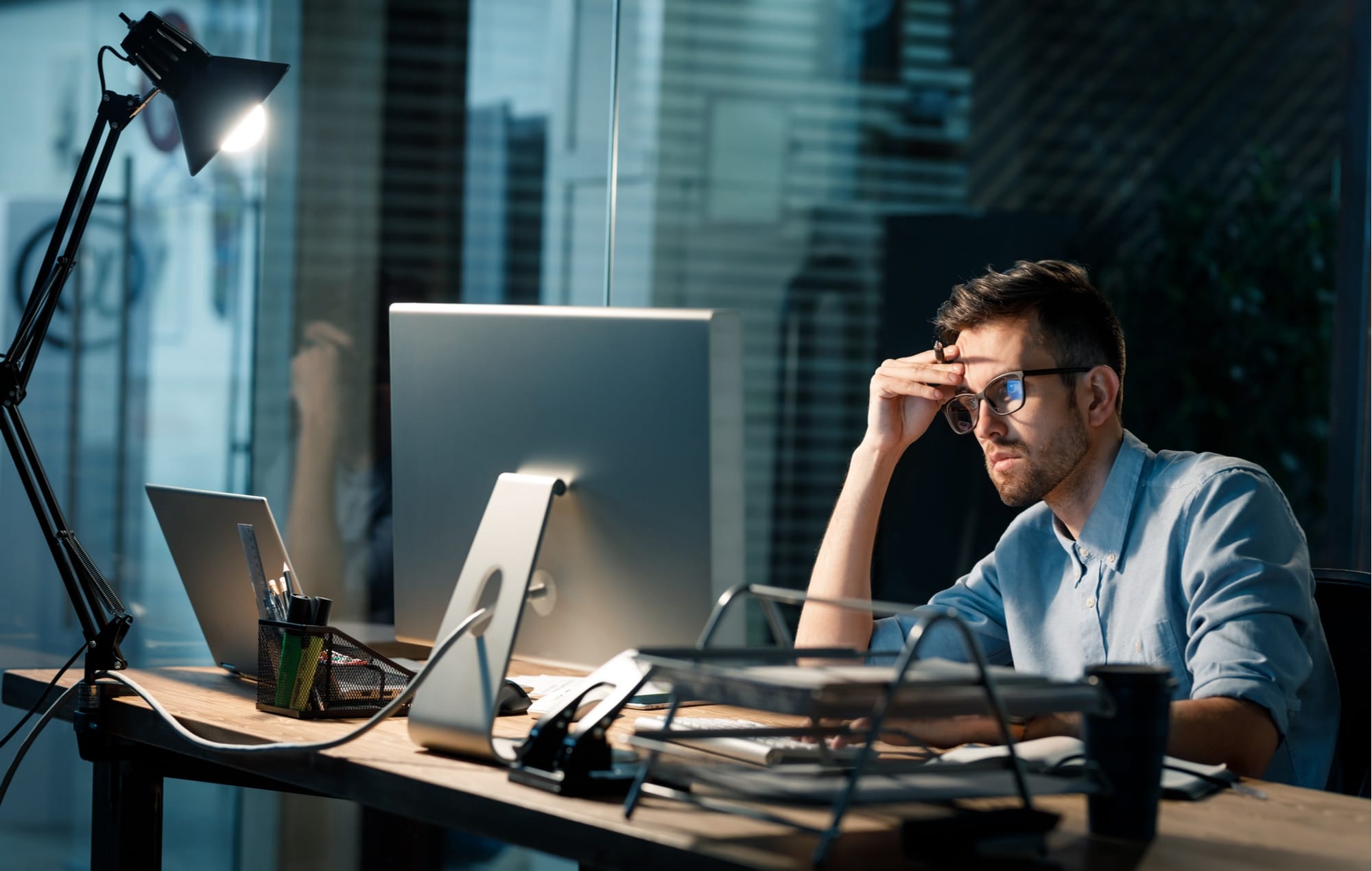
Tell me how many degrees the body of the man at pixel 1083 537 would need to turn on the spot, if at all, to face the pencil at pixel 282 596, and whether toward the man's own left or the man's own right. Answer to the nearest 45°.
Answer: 0° — they already face it

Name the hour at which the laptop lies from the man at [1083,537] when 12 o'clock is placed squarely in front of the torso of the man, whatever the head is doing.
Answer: The laptop is roughly at 1 o'clock from the man.

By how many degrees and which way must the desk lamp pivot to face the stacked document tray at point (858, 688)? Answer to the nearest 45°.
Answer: approximately 45° to its right

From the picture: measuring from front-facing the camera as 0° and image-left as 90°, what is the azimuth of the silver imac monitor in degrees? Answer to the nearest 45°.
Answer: approximately 225°

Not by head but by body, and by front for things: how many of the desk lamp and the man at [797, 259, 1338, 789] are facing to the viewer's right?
1

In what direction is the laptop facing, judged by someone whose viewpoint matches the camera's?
facing away from the viewer and to the right of the viewer

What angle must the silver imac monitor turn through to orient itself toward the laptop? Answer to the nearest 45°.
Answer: approximately 90° to its left

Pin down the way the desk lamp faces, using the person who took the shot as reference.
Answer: facing to the right of the viewer

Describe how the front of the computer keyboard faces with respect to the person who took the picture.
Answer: facing away from the viewer and to the right of the viewer
